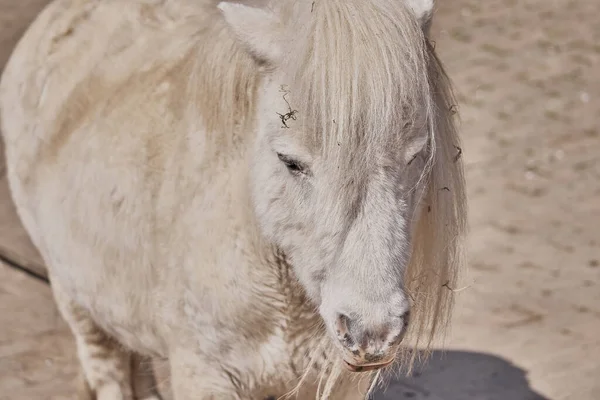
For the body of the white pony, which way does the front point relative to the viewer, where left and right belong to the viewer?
facing the viewer and to the right of the viewer
